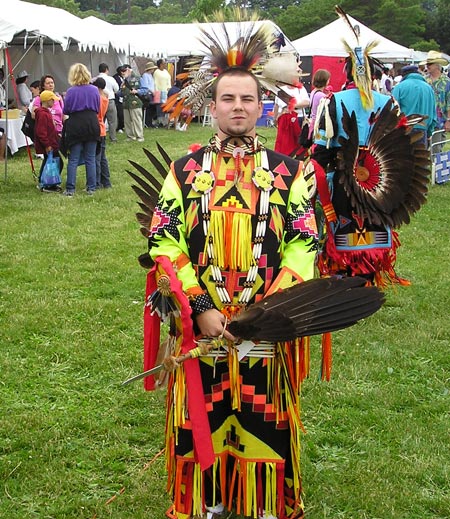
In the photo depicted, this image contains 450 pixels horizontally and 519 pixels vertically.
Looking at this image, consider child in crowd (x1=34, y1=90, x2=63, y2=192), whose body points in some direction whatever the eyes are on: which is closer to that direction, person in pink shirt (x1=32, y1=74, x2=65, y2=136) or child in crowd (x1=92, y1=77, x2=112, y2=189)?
the child in crowd

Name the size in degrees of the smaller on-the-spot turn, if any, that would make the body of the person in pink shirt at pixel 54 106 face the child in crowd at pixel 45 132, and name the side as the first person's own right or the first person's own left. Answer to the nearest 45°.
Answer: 0° — they already face them

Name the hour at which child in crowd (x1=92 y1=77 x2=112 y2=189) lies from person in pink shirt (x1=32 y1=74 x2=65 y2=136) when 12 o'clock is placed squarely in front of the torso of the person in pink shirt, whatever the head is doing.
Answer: The child in crowd is roughly at 10 o'clock from the person in pink shirt.

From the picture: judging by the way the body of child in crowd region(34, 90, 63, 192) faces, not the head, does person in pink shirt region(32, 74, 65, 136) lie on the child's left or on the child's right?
on the child's left

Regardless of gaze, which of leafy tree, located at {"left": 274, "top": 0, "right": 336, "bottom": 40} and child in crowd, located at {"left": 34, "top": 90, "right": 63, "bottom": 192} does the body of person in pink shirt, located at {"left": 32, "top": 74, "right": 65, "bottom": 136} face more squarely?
the child in crowd

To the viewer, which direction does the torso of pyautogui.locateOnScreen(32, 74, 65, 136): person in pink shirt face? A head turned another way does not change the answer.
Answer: toward the camera
